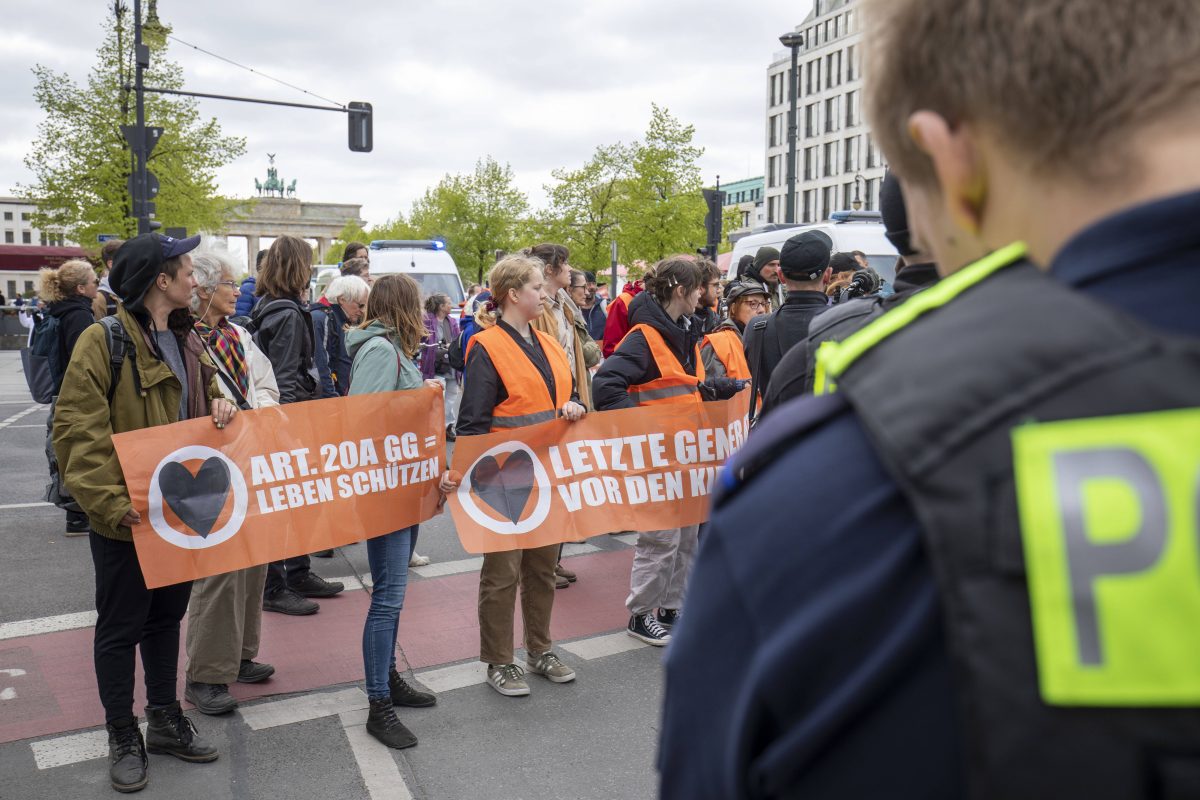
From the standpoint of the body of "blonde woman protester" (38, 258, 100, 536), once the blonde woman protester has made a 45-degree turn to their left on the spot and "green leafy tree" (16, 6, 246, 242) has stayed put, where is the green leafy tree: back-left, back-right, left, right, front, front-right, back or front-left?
front-left

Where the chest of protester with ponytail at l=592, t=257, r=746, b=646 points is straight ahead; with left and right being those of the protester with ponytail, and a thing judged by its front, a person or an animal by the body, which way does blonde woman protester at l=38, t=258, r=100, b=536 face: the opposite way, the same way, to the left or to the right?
to the left

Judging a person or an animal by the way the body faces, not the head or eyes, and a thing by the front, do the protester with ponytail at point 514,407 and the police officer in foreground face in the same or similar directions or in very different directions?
very different directions

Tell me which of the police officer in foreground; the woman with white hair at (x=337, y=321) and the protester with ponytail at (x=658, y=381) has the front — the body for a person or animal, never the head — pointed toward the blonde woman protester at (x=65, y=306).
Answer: the police officer in foreground

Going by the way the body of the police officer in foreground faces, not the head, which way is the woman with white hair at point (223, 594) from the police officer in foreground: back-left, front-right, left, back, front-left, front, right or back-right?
front

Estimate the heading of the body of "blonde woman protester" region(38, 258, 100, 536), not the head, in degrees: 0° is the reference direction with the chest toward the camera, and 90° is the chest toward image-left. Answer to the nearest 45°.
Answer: approximately 270°

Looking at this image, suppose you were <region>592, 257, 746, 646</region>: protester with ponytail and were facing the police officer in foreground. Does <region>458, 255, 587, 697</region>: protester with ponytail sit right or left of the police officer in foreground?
right

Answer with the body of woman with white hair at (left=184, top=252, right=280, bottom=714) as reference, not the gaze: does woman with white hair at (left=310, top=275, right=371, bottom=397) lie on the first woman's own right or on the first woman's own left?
on the first woman's own left

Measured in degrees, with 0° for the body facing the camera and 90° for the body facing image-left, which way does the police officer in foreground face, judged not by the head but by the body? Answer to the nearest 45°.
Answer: approximately 135°

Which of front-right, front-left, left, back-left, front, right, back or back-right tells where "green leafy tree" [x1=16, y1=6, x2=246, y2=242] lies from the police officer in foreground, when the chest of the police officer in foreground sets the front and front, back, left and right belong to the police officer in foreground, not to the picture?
front

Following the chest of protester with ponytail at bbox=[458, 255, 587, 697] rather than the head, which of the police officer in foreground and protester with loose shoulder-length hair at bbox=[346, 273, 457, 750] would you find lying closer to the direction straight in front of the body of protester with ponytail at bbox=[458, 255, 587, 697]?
the police officer in foreground

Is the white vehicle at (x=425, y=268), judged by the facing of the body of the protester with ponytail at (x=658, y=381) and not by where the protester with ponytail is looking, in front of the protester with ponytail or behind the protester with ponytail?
behind

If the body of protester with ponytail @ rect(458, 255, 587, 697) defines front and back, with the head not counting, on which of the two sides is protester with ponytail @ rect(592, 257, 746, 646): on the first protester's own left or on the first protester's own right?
on the first protester's own left

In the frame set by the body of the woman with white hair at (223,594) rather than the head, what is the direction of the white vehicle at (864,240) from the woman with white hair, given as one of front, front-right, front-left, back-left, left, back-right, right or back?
left

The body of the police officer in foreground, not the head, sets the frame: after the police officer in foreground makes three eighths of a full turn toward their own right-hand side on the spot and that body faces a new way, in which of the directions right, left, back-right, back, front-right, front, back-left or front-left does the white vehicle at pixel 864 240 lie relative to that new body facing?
left
